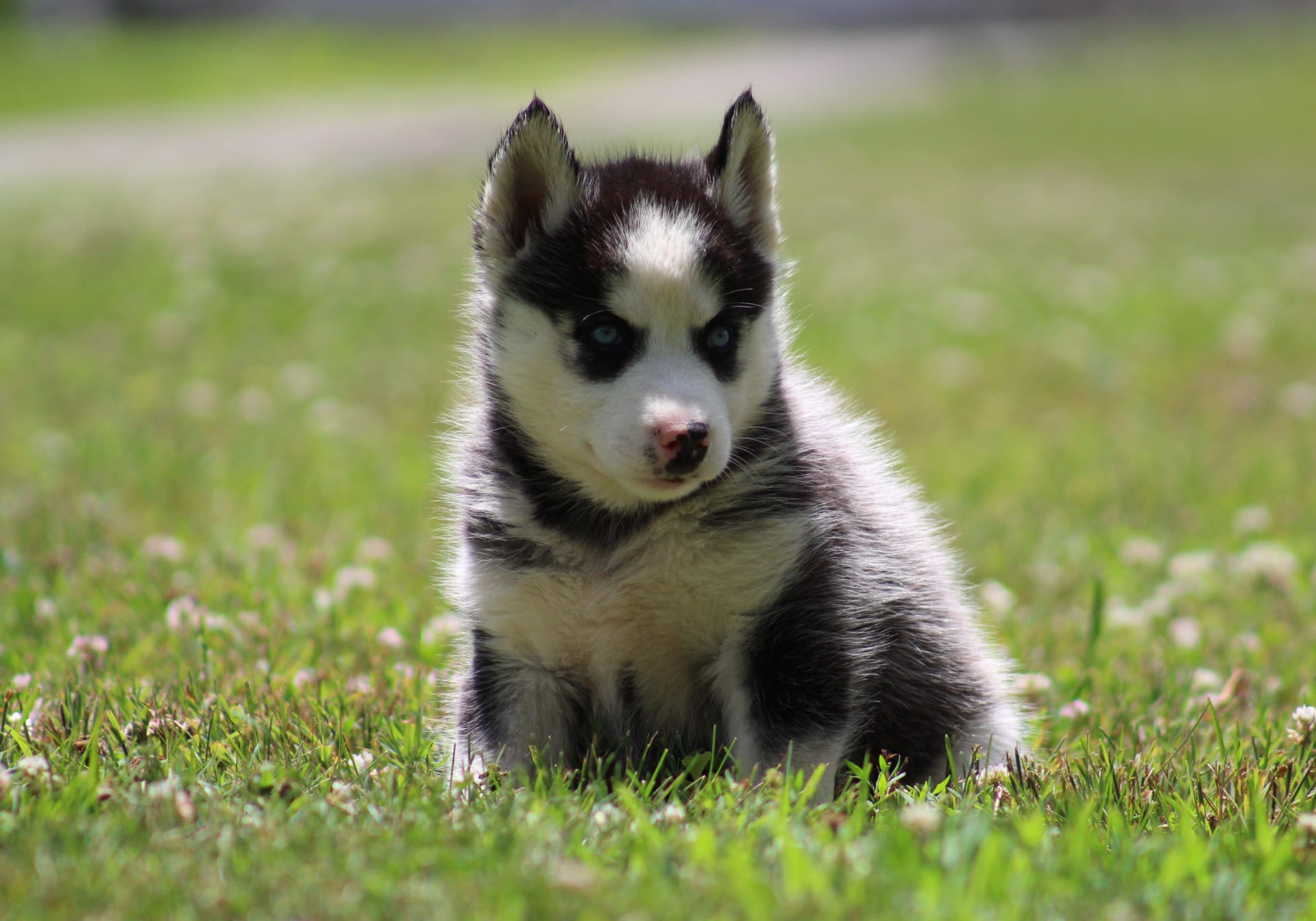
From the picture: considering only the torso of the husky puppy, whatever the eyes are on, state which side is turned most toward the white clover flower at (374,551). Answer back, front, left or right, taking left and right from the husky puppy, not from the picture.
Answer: right

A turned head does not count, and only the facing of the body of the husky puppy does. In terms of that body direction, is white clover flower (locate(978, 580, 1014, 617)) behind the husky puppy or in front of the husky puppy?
behind

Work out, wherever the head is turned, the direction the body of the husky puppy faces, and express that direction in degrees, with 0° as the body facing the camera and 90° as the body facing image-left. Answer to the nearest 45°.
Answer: approximately 45°

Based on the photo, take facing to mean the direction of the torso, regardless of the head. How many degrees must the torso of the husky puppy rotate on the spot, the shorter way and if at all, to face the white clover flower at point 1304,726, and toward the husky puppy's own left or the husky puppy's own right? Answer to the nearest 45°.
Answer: approximately 135° to the husky puppy's own left

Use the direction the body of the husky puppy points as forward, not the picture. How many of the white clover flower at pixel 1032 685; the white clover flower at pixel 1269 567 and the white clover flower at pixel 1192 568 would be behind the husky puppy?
3

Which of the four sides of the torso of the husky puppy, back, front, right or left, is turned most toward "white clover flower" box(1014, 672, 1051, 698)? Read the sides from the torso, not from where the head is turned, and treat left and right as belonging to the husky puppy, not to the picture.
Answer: back

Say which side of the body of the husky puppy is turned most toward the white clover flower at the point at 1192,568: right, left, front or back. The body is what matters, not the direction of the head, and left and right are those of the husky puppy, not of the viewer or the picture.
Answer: back

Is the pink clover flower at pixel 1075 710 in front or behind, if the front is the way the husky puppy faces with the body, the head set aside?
behind

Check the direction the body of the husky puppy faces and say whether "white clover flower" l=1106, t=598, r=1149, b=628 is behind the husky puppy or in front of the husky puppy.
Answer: behind

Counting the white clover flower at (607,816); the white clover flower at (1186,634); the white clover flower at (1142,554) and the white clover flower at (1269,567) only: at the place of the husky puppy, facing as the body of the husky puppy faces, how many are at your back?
3
